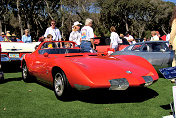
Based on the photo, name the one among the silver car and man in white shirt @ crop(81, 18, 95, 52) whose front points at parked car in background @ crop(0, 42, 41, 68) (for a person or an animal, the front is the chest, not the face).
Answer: the silver car

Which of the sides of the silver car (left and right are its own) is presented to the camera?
left

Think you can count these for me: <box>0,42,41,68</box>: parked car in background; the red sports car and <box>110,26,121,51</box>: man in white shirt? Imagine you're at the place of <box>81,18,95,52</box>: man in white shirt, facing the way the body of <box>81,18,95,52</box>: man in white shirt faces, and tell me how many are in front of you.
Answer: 1

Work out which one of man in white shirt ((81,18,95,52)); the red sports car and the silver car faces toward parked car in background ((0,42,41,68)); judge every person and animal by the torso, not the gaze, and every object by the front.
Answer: the silver car

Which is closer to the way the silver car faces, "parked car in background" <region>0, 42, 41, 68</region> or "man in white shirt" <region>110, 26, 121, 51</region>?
the parked car in background

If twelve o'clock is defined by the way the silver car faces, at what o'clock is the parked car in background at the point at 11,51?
The parked car in background is roughly at 12 o'clock from the silver car.

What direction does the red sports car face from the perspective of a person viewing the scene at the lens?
facing the viewer and to the right of the viewer

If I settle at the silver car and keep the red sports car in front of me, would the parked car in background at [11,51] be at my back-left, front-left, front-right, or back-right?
front-right
